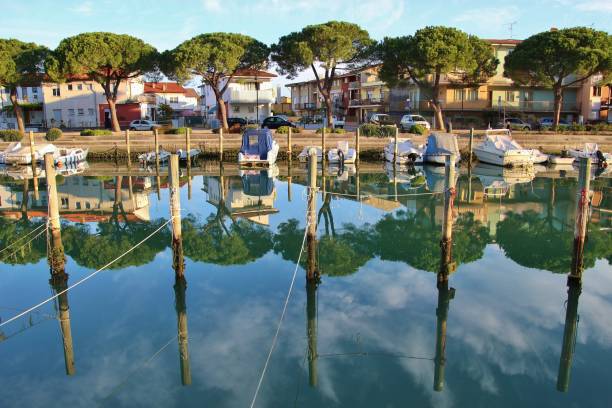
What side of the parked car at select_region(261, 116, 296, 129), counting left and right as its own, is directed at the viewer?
right

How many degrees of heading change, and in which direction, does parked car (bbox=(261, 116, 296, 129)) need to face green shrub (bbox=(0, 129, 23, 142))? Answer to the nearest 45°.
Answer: approximately 180°

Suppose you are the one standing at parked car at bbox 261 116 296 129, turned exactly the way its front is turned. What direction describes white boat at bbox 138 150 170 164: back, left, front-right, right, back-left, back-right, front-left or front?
back-right

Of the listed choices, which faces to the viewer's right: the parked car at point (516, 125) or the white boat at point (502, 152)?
the parked car

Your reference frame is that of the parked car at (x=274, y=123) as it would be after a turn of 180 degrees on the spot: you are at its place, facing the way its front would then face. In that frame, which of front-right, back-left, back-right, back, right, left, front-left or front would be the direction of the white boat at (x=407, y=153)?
back-left

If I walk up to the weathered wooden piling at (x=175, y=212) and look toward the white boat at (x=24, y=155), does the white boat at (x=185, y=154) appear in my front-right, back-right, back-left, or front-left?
front-right

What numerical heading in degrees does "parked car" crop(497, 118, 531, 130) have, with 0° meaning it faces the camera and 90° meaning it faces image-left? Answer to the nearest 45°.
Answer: approximately 270°

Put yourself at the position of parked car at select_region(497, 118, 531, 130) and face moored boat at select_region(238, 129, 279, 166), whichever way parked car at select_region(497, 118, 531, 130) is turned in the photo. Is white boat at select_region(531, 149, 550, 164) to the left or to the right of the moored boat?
left
